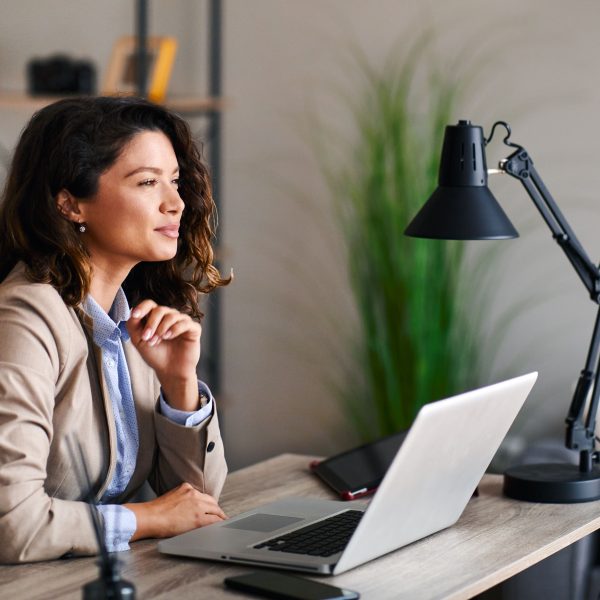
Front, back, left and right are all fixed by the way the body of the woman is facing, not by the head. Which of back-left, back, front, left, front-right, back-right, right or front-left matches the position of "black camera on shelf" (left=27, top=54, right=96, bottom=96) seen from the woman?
back-left

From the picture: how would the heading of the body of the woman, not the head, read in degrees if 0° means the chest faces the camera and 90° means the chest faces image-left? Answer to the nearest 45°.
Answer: approximately 315°

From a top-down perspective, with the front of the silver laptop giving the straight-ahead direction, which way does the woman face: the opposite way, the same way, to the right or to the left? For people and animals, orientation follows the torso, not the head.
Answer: the opposite way

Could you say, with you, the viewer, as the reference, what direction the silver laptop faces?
facing away from the viewer and to the left of the viewer

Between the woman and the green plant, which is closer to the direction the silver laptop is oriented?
the woman

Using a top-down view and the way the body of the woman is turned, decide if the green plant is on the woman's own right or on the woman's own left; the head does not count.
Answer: on the woman's own left

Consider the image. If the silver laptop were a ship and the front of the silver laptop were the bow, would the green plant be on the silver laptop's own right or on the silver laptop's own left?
on the silver laptop's own right
